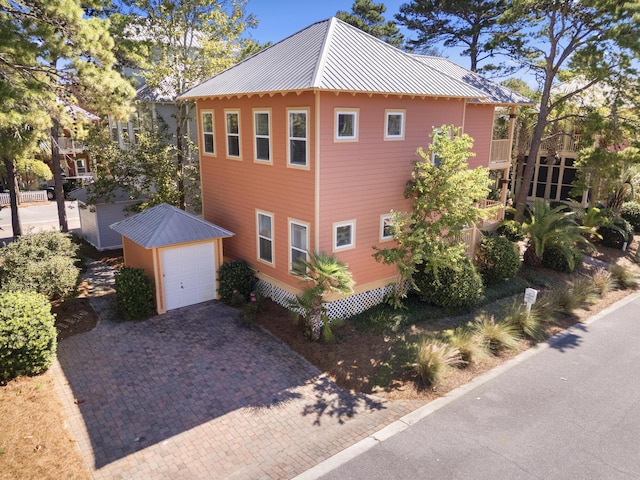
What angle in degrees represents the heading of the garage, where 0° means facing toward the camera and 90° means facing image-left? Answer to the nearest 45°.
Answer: approximately 315°

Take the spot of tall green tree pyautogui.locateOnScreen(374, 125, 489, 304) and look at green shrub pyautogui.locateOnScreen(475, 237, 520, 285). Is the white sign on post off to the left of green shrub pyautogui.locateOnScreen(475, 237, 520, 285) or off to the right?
right

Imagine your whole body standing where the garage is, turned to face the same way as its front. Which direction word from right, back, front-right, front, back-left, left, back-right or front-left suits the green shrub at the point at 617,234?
front-left

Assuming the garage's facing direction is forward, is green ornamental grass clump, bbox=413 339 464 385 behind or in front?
in front

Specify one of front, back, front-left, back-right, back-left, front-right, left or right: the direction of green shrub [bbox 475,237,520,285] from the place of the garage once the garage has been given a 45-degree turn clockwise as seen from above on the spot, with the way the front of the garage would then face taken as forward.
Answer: left

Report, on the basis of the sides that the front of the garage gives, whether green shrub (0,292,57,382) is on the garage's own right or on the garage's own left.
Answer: on the garage's own right

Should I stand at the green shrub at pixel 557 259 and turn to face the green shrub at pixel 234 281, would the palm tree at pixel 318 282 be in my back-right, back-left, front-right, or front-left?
front-left

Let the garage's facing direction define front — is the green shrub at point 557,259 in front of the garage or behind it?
in front

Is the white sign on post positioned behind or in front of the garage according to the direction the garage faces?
in front
